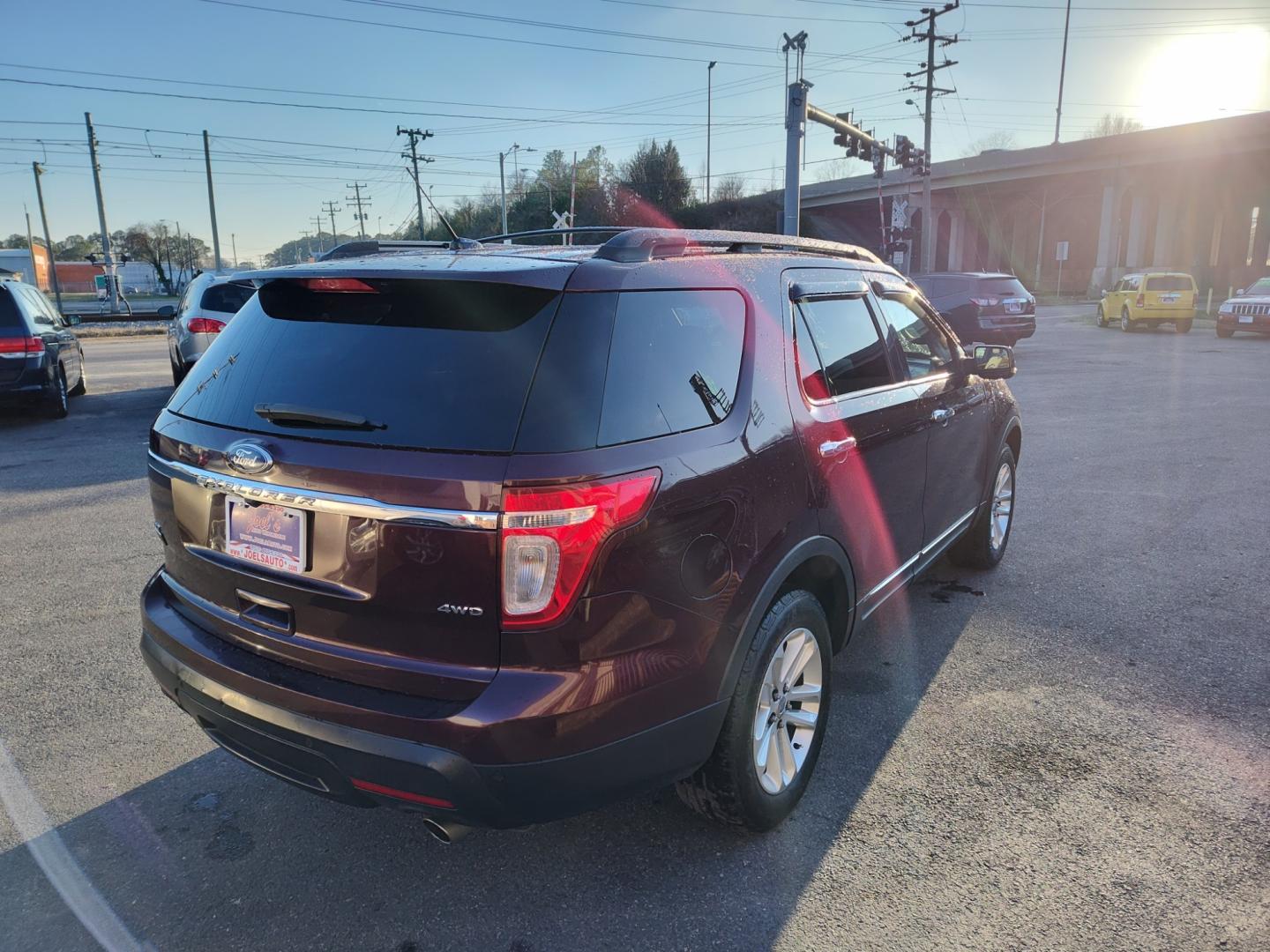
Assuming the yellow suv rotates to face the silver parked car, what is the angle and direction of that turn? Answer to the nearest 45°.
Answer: approximately 90° to its left

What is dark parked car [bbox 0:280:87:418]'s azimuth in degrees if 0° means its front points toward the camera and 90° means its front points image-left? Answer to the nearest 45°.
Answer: approximately 225°

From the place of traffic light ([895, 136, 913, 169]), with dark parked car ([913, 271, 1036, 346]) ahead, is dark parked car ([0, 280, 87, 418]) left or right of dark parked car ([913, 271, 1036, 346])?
right

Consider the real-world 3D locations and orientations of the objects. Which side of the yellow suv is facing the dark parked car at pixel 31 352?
left

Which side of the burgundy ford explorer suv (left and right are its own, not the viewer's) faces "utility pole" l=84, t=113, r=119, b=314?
left

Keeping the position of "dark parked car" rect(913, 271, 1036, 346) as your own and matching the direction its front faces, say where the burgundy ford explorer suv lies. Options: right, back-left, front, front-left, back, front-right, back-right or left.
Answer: back-left

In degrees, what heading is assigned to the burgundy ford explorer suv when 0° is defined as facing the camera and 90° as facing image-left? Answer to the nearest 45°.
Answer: approximately 225°

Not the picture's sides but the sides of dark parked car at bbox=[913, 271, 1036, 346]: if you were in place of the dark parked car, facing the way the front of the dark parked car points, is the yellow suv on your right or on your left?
on your right

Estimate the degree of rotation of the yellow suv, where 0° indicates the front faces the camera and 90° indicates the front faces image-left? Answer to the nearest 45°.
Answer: approximately 135°

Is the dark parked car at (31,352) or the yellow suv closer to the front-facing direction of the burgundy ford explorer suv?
the yellow suv

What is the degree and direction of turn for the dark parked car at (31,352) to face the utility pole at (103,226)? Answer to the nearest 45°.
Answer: approximately 45° to its left

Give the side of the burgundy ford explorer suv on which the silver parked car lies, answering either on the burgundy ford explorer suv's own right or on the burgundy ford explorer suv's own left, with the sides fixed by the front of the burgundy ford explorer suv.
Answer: on the burgundy ford explorer suv's own left
